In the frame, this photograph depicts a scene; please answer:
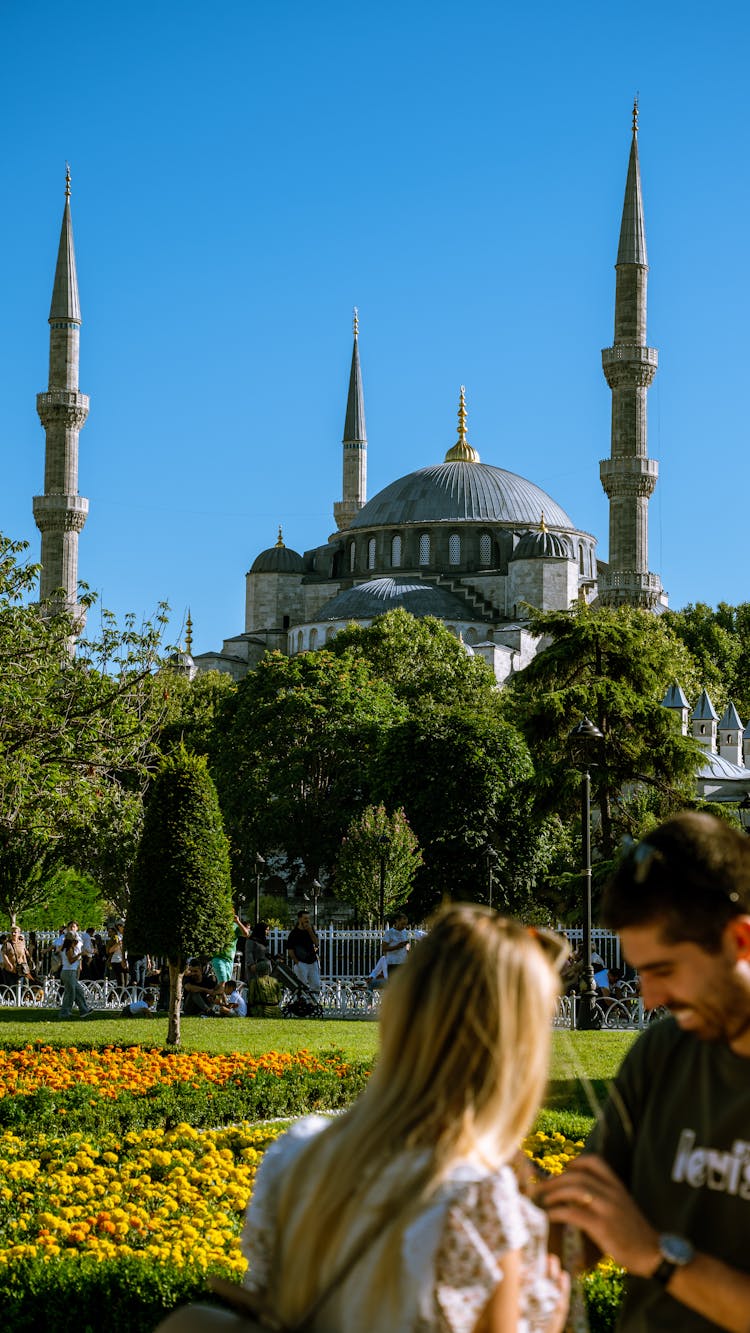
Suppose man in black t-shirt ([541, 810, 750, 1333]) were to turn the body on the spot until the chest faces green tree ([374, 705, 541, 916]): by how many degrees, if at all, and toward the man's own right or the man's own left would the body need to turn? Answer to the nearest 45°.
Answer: approximately 135° to the man's own right

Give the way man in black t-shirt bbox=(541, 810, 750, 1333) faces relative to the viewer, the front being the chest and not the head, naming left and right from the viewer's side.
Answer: facing the viewer and to the left of the viewer

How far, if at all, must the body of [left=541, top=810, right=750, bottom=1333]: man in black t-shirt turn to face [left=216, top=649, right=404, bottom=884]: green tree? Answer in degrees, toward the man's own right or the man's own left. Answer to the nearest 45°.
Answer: approximately 135° to the man's own right

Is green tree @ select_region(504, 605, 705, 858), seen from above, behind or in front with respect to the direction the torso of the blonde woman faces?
in front

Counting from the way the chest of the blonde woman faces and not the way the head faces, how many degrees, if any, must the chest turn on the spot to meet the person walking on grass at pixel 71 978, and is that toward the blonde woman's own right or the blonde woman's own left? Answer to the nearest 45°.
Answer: approximately 45° to the blonde woman's own left

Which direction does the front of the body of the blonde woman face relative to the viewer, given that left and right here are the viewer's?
facing away from the viewer and to the right of the viewer

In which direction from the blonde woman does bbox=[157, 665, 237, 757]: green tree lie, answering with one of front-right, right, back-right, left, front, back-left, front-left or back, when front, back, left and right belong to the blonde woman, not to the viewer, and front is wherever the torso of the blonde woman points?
front-left

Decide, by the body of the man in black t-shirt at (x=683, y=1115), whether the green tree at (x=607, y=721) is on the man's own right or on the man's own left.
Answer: on the man's own right

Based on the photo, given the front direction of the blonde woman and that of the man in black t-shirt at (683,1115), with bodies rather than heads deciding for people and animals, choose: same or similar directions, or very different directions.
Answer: very different directions

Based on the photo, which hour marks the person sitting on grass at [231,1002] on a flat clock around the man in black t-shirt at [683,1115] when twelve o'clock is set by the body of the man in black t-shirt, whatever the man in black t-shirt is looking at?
The person sitting on grass is roughly at 4 o'clock from the man in black t-shirt.

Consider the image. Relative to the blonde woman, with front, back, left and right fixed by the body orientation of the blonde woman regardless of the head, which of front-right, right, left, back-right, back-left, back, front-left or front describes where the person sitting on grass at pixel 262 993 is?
front-left
